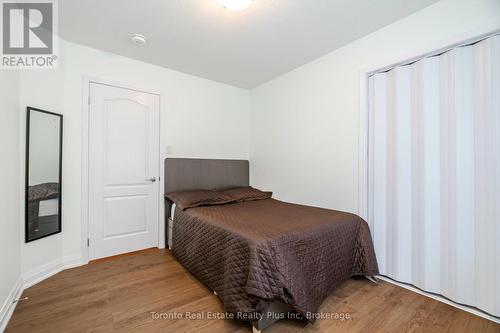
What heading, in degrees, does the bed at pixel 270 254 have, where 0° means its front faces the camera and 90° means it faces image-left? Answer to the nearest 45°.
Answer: approximately 315°

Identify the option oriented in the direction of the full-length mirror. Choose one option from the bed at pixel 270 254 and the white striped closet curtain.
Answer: the white striped closet curtain

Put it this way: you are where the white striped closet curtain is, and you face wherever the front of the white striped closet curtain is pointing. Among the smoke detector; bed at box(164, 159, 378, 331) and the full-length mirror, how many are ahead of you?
3

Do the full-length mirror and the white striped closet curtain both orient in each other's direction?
yes

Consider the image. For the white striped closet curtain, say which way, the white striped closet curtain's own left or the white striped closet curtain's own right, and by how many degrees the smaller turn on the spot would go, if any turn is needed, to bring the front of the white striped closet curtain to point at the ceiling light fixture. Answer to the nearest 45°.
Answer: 0° — it already faces it

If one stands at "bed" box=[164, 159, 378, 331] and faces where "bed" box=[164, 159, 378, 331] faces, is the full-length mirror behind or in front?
behind

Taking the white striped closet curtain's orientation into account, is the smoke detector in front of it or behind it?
in front

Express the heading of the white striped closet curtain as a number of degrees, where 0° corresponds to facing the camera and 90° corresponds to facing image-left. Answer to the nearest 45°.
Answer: approximately 45°

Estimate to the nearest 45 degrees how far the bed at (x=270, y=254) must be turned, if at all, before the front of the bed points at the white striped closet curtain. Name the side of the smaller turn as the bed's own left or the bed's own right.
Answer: approximately 45° to the bed's own left

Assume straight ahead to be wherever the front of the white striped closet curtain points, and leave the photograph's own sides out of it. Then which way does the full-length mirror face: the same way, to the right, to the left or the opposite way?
the opposite way

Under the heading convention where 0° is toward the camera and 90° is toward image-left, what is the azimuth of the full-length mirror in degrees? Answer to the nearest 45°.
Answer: approximately 315°

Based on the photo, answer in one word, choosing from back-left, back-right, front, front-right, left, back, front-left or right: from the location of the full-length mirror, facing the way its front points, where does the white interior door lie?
front-left
